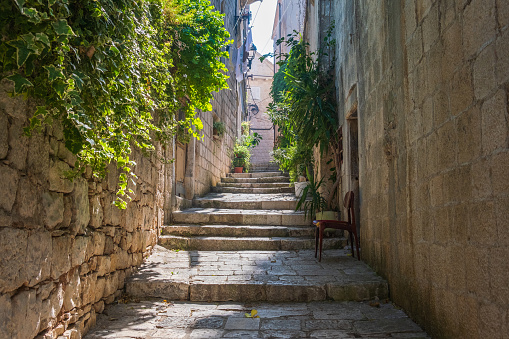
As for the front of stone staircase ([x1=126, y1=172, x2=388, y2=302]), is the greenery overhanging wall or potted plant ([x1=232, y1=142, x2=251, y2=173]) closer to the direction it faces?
the greenery overhanging wall

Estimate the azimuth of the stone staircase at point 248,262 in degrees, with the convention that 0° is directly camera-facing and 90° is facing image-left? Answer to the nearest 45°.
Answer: approximately 0°

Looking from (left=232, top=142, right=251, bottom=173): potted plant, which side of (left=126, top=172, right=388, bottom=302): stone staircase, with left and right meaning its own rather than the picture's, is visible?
back

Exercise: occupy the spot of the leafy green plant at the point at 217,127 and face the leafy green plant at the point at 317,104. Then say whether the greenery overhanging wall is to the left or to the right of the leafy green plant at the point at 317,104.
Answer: right

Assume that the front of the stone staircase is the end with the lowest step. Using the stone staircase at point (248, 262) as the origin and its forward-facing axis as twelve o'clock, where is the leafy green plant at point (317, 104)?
The leafy green plant is roughly at 7 o'clock from the stone staircase.

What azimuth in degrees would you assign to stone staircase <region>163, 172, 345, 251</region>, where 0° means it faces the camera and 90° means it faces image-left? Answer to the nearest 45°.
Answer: approximately 0°

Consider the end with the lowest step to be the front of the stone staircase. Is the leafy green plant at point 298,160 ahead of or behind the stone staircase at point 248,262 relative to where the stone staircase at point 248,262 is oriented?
behind

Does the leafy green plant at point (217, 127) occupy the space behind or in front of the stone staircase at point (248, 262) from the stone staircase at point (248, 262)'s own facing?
behind

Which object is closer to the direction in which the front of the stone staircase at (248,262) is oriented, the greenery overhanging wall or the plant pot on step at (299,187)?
the greenery overhanging wall

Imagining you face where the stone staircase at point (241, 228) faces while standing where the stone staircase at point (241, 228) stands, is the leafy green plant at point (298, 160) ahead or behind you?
behind
